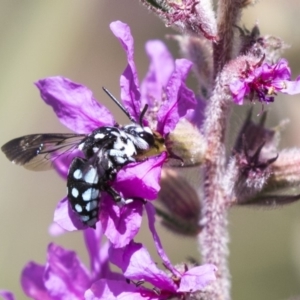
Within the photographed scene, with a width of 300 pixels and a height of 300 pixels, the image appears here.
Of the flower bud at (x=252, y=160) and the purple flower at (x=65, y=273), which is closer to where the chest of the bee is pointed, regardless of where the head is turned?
the flower bud

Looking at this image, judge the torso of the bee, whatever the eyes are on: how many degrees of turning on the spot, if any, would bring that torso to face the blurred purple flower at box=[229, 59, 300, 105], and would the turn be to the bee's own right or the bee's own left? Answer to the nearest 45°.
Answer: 0° — it already faces it

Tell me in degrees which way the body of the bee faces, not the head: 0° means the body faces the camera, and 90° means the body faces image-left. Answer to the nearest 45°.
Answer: approximately 270°
